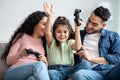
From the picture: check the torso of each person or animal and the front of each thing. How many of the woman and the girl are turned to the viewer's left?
0

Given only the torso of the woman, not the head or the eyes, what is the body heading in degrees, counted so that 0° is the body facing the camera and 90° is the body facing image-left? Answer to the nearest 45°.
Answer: approximately 315°

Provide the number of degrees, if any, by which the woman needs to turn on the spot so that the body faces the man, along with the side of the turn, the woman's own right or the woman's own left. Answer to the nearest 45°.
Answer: approximately 45° to the woman's own left

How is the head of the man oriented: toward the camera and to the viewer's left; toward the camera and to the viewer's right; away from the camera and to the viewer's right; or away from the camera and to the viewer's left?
toward the camera and to the viewer's left

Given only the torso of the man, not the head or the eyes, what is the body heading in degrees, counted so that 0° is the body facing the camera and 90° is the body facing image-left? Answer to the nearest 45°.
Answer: approximately 45°

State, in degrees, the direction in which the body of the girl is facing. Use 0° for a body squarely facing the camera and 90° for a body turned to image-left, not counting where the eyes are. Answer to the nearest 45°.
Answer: approximately 0°

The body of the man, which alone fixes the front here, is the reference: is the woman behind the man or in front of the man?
in front

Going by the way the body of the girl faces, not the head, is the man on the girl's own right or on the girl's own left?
on the girl's own left

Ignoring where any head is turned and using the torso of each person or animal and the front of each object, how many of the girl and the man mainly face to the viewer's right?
0
